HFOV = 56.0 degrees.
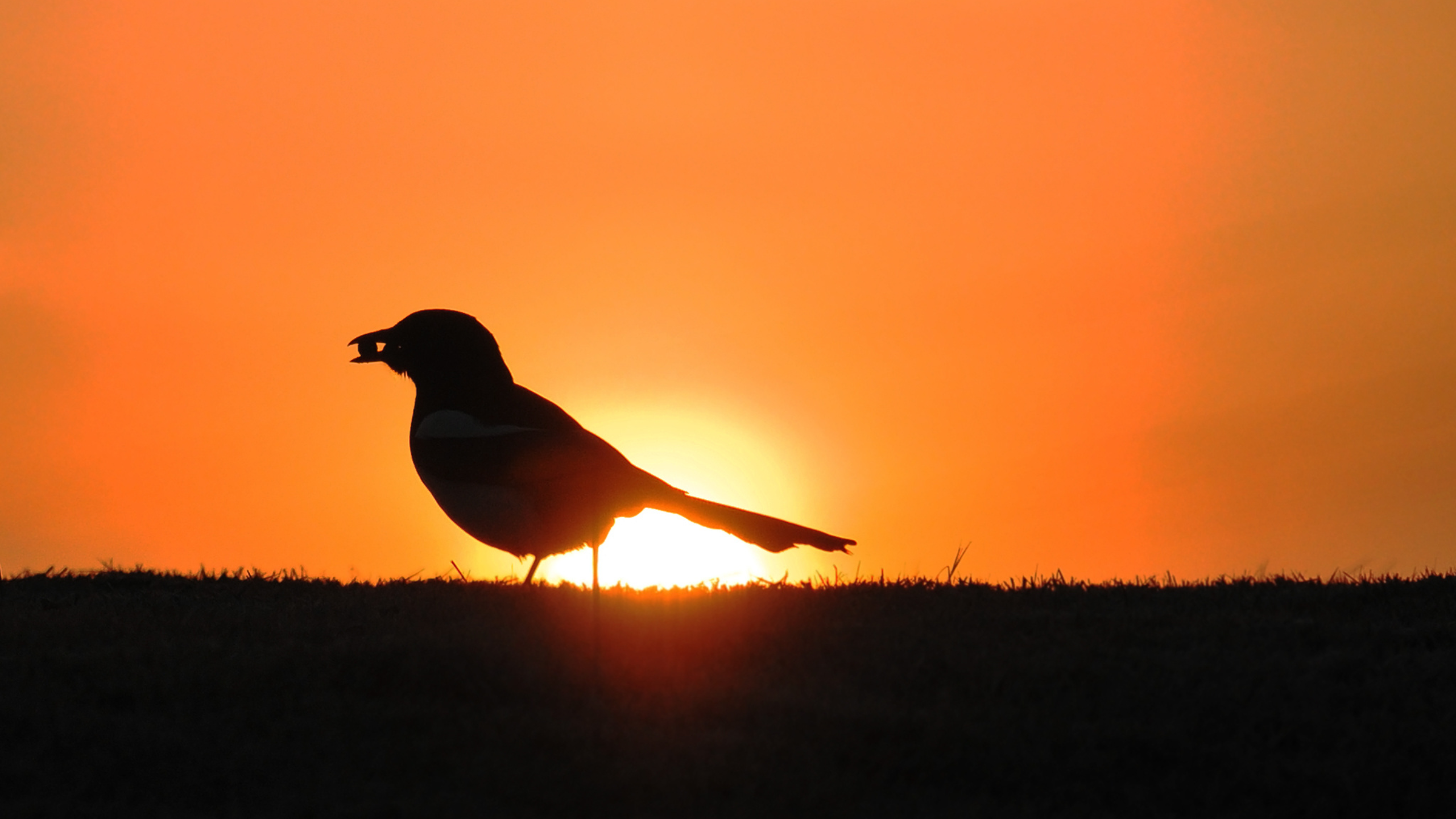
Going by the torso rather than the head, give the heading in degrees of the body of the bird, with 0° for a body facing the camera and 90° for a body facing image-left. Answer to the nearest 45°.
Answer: approximately 90°
